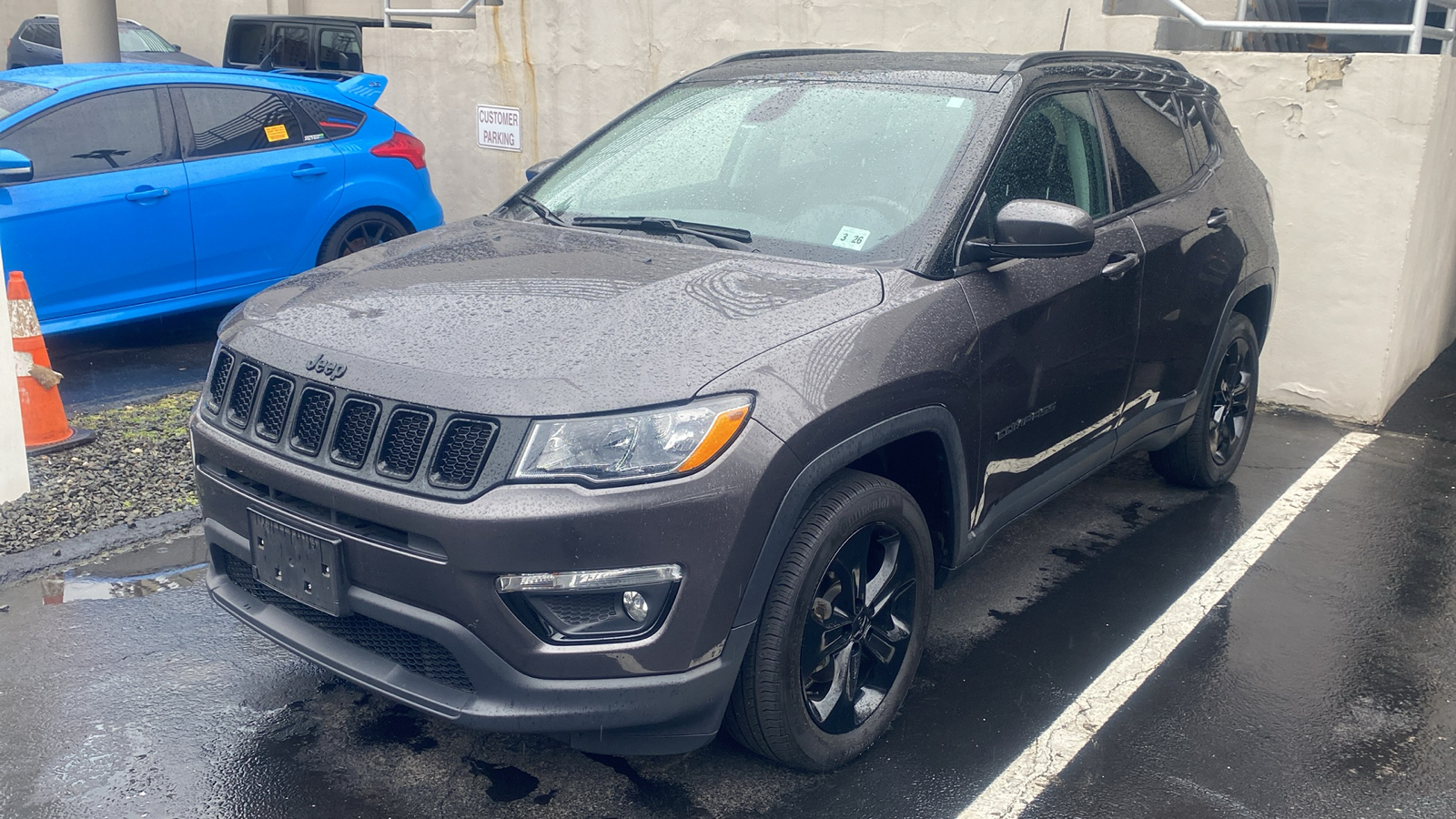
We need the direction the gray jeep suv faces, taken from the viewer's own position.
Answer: facing the viewer and to the left of the viewer

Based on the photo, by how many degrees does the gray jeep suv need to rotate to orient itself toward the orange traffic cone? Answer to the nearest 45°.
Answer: approximately 90° to its right

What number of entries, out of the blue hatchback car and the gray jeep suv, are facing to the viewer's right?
0

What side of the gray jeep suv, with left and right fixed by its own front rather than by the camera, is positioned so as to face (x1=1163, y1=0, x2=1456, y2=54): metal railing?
back

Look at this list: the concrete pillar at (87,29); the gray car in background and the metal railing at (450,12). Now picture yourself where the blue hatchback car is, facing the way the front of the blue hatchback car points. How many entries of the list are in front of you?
0

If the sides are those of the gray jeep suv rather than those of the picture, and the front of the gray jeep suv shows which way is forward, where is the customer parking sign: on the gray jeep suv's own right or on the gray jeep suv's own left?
on the gray jeep suv's own right

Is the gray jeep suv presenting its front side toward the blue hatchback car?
no

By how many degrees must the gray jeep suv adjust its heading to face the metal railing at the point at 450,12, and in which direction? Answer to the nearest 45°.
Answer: approximately 135° to its right

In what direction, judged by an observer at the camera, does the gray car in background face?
facing the viewer and to the right of the viewer

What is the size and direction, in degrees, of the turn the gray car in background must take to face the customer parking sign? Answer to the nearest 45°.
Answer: approximately 45° to its right

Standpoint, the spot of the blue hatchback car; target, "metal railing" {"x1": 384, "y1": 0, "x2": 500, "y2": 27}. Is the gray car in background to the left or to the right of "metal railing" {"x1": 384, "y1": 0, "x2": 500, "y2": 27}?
left

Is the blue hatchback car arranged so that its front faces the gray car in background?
no

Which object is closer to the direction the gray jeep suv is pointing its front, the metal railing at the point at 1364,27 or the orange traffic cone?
the orange traffic cone
